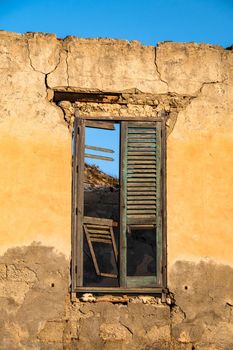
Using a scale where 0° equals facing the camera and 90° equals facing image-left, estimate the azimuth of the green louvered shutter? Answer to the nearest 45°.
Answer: approximately 0°

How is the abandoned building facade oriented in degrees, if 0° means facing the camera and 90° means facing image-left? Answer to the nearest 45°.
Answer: approximately 0°
